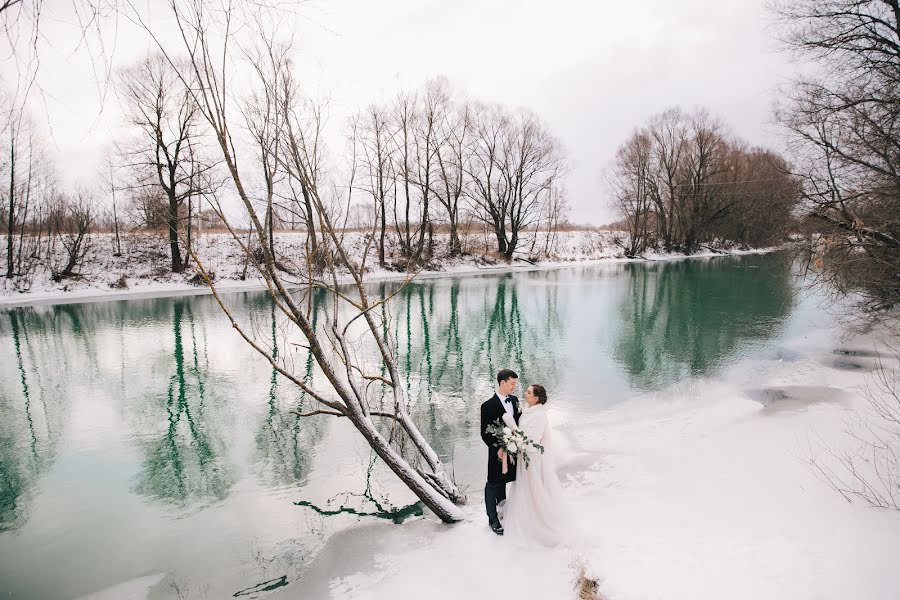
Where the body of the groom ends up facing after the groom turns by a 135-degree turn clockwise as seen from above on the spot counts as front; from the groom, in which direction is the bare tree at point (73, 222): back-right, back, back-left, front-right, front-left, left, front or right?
front-right

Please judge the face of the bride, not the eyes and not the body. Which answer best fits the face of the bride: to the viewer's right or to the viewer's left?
to the viewer's left

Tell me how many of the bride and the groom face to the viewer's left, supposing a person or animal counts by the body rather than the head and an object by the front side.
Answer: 1

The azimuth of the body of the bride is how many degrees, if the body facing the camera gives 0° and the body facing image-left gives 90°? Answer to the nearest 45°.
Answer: approximately 90°
